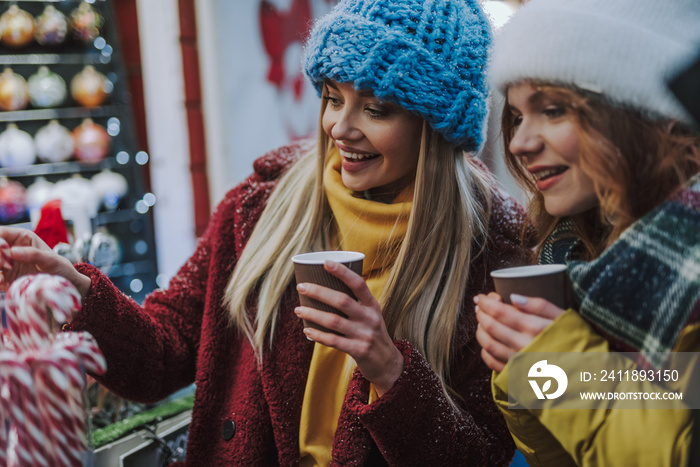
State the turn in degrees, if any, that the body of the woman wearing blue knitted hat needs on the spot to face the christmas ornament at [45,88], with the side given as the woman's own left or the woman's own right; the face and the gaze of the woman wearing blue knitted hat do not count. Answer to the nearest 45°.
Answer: approximately 90° to the woman's own right

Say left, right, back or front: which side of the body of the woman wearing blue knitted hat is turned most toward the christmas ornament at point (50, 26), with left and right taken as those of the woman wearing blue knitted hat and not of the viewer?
right

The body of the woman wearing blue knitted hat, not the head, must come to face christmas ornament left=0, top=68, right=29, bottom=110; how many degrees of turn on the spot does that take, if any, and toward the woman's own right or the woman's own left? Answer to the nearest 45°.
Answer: approximately 90° to the woman's own right

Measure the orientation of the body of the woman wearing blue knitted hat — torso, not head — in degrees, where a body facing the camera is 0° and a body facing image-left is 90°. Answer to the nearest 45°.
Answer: approximately 45°

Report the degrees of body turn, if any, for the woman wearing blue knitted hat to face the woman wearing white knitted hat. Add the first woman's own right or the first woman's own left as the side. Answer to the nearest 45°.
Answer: approximately 90° to the first woman's own left

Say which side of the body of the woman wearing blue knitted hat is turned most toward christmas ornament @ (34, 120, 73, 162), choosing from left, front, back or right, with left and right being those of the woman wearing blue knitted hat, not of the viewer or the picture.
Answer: right

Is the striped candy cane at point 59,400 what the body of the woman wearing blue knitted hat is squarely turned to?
yes

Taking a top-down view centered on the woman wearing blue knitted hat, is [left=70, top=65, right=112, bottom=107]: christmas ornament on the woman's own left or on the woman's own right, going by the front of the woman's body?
on the woman's own right
